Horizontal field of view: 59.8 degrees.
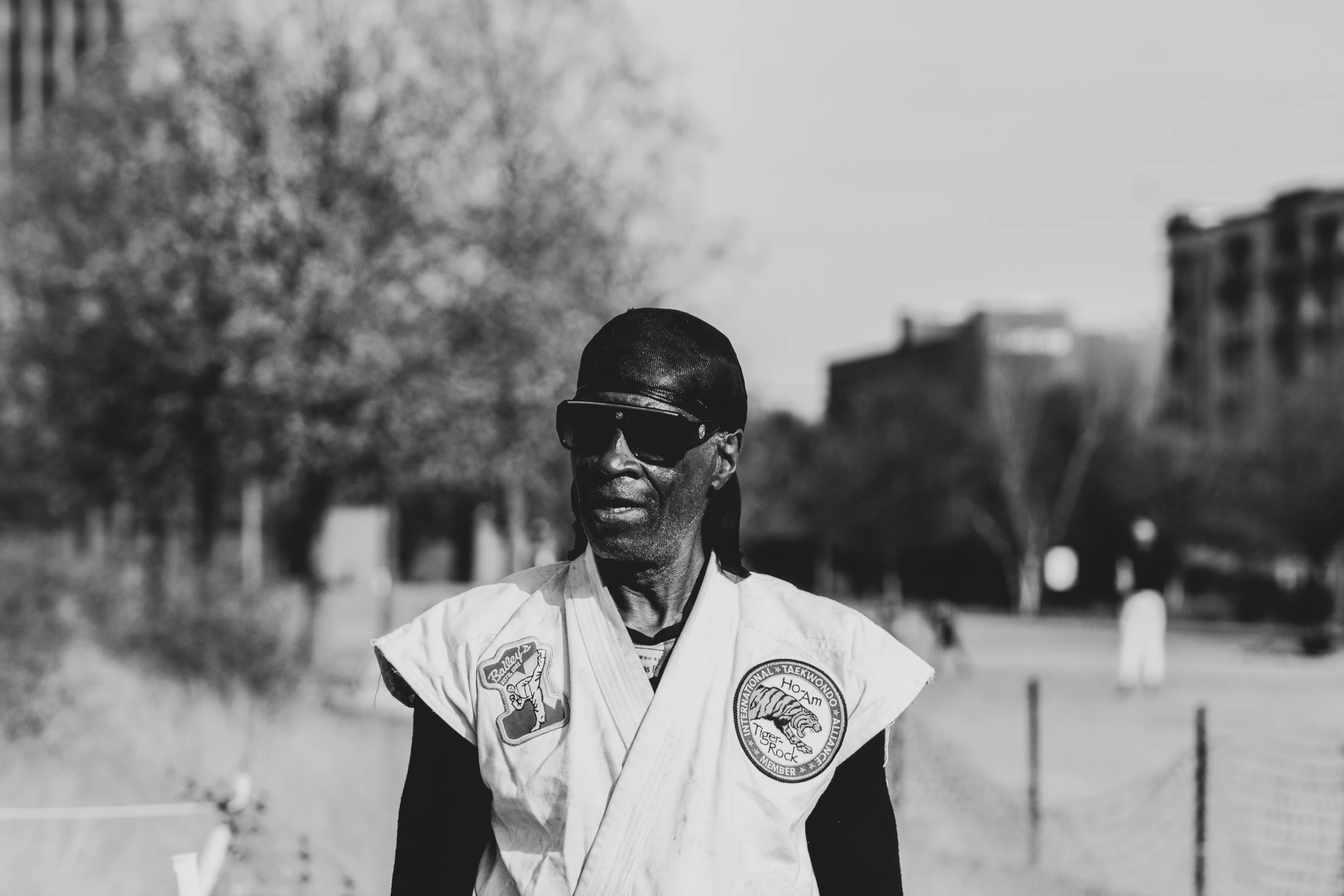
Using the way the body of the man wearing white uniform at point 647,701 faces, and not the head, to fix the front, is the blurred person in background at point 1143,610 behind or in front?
behind

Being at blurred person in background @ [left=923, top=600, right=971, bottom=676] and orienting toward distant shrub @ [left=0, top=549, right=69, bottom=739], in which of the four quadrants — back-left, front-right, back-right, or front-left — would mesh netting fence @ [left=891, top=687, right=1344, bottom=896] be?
front-left

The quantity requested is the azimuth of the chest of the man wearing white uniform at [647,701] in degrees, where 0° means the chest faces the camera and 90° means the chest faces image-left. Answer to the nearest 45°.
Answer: approximately 0°

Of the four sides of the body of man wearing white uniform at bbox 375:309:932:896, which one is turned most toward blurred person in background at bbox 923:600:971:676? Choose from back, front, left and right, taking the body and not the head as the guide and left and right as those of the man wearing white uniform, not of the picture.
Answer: back

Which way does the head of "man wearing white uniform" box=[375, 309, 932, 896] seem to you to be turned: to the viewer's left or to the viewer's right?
to the viewer's left

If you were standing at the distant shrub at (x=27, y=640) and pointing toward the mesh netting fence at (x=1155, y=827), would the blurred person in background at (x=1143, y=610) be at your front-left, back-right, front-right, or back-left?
front-left
